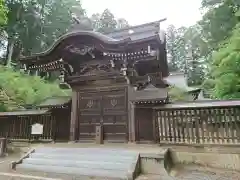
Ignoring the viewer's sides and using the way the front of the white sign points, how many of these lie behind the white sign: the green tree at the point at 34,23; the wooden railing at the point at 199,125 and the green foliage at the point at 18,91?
2

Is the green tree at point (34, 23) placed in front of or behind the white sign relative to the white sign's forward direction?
behind

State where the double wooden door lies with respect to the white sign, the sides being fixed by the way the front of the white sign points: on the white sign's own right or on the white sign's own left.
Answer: on the white sign's own left

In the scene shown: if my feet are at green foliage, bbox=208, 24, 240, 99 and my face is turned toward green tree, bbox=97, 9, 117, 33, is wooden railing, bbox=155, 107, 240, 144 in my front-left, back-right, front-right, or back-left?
back-left

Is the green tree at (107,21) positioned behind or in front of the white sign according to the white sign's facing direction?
behind

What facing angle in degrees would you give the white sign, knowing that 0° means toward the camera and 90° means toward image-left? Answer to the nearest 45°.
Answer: approximately 0°
